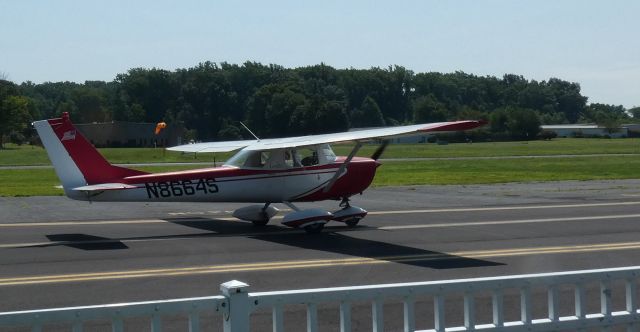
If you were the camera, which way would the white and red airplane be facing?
facing away from the viewer and to the right of the viewer

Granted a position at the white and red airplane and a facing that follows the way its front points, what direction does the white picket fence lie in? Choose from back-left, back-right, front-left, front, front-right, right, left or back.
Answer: back-right
